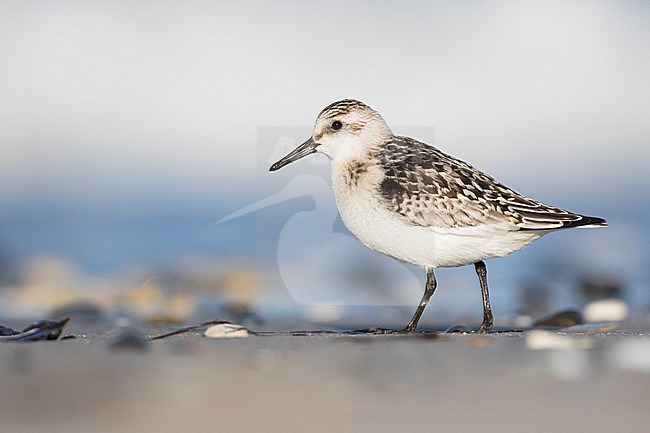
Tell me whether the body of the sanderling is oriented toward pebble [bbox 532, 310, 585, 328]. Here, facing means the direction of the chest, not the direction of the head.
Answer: no

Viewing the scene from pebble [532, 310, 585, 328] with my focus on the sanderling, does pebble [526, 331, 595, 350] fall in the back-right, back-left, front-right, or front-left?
front-left

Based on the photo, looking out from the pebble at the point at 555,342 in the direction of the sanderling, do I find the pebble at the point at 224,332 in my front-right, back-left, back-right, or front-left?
front-left

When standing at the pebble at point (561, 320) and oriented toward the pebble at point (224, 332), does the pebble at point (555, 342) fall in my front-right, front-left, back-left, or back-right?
front-left

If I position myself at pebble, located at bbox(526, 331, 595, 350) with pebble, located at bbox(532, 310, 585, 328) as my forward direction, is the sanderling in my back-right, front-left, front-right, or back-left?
front-left

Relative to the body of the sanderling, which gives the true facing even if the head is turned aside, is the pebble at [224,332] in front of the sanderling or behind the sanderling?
in front

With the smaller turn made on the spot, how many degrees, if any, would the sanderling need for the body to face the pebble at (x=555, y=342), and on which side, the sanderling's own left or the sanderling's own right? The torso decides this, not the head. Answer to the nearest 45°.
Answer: approximately 135° to the sanderling's own left

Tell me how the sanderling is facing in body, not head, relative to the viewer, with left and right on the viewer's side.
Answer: facing to the left of the viewer

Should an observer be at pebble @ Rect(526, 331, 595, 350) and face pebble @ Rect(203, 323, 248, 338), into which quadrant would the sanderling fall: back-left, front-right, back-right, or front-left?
front-right
